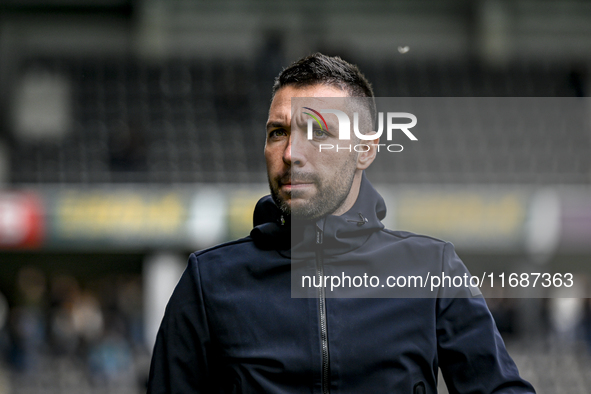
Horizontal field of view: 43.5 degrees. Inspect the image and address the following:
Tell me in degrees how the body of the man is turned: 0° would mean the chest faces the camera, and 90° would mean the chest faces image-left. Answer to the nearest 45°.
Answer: approximately 0°

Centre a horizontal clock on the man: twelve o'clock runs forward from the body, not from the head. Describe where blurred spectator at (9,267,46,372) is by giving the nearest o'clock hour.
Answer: The blurred spectator is roughly at 5 o'clock from the man.

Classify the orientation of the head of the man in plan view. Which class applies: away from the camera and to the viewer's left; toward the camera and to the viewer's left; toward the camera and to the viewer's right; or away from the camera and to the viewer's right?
toward the camera and to the viewer's left
